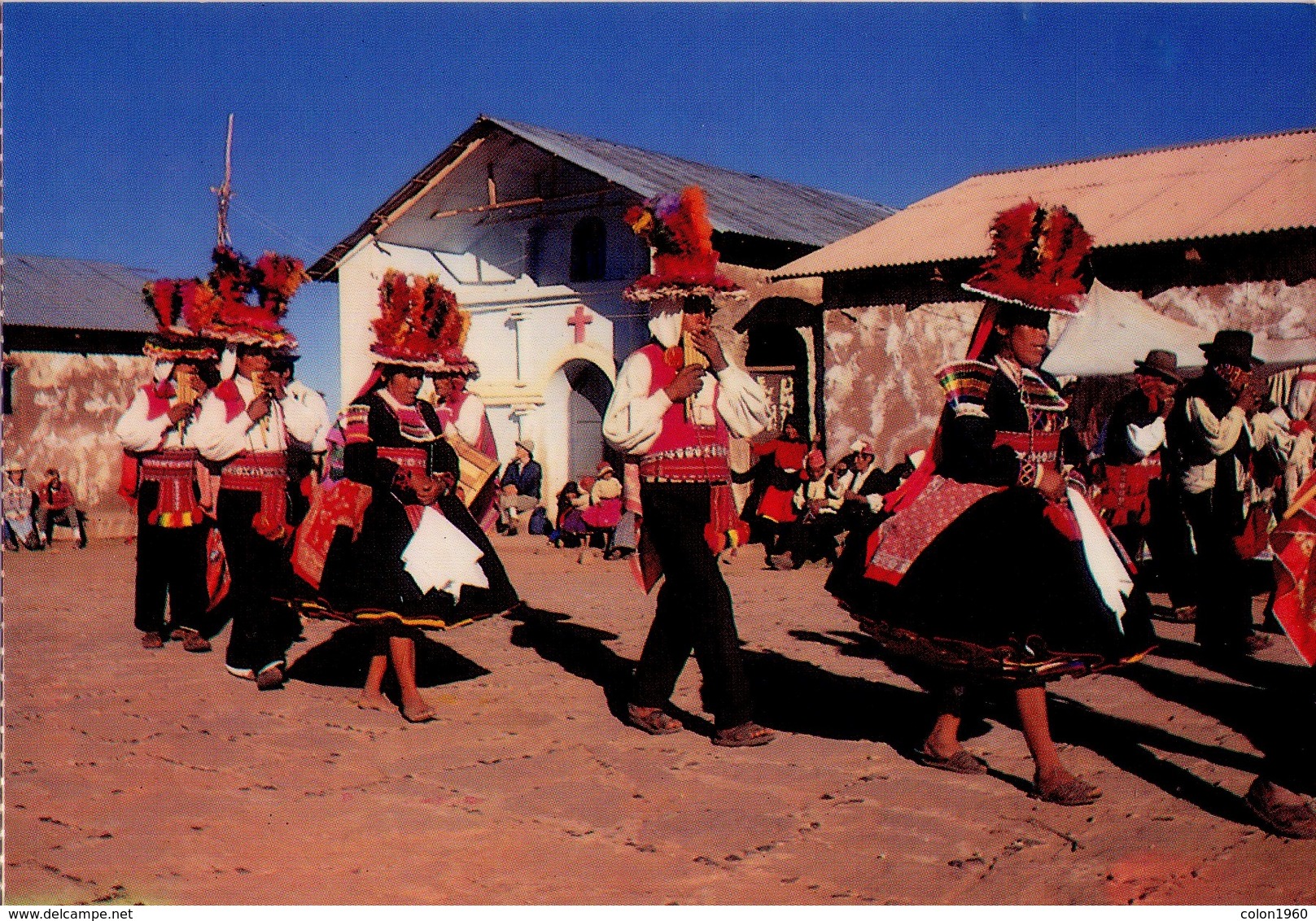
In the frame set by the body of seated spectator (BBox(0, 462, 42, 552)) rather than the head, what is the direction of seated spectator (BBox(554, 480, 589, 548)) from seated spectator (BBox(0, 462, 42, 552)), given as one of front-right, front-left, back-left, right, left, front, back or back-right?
front-left

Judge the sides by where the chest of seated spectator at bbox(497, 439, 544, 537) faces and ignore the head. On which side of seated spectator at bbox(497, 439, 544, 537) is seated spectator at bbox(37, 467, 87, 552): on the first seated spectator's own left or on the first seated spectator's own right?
on the first seated spectator's own right

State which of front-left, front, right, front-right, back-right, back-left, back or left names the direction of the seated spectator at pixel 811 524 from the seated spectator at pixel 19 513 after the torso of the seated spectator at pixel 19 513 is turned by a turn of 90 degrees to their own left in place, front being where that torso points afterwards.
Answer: front-right

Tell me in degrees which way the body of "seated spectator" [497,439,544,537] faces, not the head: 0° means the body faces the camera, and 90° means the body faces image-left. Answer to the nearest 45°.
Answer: approximately 45°

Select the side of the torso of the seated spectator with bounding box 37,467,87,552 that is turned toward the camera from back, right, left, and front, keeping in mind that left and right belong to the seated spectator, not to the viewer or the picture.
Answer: front

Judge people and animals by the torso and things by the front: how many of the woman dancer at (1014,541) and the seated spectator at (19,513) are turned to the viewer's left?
0

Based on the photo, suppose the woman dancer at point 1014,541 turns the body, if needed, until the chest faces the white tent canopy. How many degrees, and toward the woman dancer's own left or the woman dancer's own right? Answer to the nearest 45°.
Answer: approximately 135° to the woman dancer's own left

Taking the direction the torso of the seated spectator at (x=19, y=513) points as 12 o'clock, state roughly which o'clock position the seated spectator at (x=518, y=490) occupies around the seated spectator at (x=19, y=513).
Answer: the seated spectator at (x=518, y=490) is roughly at 10 o'clock from the seated spectator at (x=19, y=513).

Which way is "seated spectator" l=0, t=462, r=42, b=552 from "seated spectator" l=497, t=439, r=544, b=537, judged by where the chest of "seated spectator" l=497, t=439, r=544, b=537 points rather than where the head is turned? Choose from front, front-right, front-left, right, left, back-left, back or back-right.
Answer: front-right

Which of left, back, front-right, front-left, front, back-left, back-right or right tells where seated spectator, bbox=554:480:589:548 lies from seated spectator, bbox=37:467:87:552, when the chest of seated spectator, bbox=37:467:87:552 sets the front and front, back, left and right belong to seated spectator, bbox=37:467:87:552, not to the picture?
front-left

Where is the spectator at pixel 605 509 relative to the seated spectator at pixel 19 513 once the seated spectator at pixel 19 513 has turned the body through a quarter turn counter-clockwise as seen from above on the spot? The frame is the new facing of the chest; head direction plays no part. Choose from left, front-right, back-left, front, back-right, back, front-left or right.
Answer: front-right

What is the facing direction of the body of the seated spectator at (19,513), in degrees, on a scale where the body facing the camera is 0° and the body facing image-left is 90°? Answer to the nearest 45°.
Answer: approximately 0°

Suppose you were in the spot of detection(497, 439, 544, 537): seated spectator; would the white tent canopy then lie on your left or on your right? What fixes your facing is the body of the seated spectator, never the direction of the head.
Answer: on your left

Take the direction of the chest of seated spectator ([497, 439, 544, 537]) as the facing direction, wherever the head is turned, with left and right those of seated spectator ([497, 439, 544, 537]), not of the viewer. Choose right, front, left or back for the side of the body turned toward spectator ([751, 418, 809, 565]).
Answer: left
